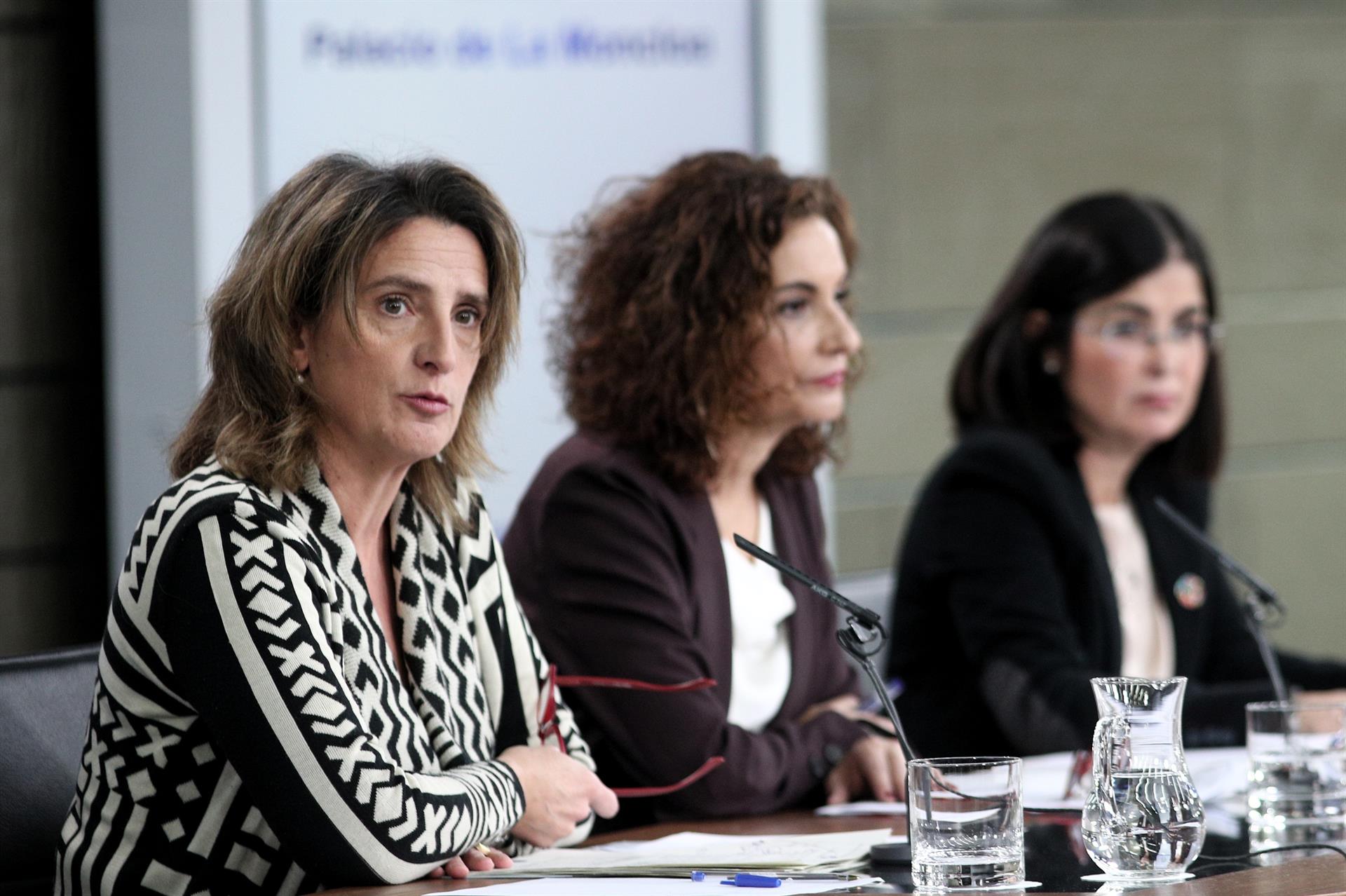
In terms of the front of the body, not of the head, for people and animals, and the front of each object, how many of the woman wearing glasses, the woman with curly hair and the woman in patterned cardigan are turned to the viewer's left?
0

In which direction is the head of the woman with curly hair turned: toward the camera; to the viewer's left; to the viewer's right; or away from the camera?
to the viewer's right

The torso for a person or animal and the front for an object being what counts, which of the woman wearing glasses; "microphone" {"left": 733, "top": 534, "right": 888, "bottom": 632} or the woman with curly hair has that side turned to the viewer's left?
the microphone

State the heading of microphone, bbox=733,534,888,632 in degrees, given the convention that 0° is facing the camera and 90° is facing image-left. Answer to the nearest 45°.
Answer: approximately 90°

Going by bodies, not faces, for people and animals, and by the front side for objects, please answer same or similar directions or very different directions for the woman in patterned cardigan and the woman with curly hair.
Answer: same or similar directions

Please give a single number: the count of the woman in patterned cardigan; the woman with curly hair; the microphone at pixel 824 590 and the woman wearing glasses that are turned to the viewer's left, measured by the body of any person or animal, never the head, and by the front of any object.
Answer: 1

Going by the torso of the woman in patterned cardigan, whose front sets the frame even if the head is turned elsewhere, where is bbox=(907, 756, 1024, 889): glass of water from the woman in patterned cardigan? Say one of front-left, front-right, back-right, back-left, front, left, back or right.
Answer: front

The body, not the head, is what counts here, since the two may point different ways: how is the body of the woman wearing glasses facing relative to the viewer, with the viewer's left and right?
facing the viewer and to the right of the viewer

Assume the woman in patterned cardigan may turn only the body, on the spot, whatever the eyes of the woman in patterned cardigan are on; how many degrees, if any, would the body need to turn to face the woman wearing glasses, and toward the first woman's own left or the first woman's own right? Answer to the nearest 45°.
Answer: approximately 90° to the first woman's own left

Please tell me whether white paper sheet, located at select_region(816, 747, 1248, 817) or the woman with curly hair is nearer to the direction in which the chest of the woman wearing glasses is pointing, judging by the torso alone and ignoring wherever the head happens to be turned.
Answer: the white paper sheet

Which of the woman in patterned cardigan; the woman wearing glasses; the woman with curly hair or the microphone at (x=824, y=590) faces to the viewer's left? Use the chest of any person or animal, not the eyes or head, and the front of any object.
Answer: the microphone

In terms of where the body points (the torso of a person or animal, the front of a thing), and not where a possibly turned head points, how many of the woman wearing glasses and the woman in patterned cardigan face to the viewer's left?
0
